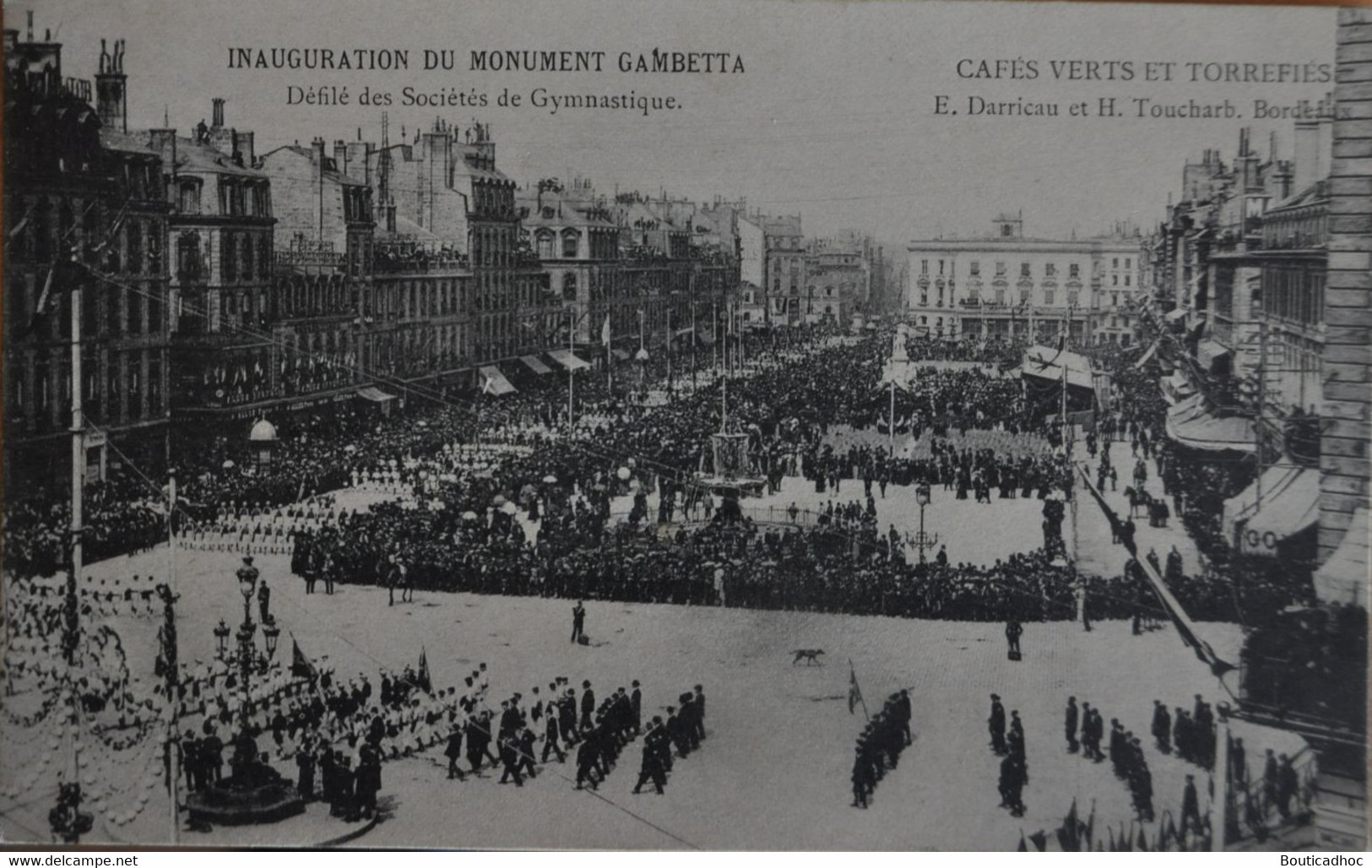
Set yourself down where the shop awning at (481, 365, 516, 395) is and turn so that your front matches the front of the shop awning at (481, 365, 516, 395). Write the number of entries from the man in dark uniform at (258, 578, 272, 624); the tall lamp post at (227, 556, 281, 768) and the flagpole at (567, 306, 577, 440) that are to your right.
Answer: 2

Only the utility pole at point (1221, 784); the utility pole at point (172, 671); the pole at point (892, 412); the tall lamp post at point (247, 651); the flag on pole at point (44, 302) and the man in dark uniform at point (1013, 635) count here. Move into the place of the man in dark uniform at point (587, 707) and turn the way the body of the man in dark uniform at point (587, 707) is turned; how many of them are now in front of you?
3

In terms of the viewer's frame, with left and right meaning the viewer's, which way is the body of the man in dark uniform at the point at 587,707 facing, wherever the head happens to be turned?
facing to the left of the viewer

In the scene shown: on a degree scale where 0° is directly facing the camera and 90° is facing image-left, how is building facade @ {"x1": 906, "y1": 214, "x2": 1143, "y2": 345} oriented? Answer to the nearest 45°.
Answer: approximately 0°

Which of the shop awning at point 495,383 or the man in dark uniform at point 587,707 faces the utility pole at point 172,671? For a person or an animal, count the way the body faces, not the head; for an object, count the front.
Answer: the man in dark uniform

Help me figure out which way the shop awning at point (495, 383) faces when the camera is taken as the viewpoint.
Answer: facing the viewer and to the right of the viewer

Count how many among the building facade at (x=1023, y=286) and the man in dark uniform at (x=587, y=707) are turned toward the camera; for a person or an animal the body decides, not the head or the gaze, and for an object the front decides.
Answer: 1

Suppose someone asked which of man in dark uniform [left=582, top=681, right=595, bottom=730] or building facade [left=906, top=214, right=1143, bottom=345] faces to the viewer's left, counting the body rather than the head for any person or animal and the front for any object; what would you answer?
the man in dark uniform

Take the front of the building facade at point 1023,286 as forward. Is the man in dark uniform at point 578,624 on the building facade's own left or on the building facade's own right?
on the building facade's own right
